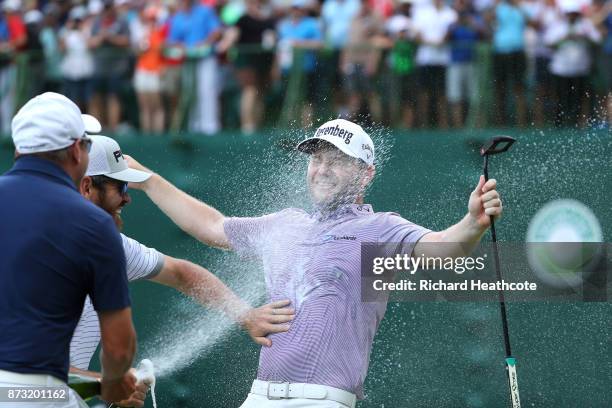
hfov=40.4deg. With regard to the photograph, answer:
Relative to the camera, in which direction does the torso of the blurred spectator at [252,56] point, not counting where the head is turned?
toward the camera

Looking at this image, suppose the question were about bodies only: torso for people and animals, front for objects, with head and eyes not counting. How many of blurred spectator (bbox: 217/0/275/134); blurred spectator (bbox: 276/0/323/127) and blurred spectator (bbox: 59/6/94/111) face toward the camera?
3

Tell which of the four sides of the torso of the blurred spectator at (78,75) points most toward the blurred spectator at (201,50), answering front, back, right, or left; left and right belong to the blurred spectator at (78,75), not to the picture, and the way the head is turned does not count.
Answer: left

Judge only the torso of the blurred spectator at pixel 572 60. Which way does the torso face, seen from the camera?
toward the camera

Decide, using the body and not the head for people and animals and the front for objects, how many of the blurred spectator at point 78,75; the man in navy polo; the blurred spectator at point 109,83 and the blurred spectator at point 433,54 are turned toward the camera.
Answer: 3

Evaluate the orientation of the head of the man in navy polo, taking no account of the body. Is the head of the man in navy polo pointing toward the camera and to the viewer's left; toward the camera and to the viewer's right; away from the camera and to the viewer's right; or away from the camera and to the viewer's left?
away from the camera and to the viewer's right

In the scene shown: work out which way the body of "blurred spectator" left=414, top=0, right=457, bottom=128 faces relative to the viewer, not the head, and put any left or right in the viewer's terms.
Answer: facing the viewer

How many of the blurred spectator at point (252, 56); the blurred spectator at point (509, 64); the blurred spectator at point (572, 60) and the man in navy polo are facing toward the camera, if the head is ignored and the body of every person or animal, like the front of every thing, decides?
3

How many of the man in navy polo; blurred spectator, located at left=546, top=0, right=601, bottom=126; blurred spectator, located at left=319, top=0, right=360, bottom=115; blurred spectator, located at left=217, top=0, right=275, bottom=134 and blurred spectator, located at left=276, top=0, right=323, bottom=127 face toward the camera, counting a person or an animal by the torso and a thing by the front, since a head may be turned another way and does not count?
4
